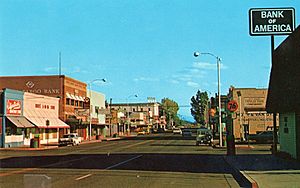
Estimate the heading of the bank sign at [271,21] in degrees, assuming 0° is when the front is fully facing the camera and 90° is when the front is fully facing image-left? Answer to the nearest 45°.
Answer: approximately 0°
